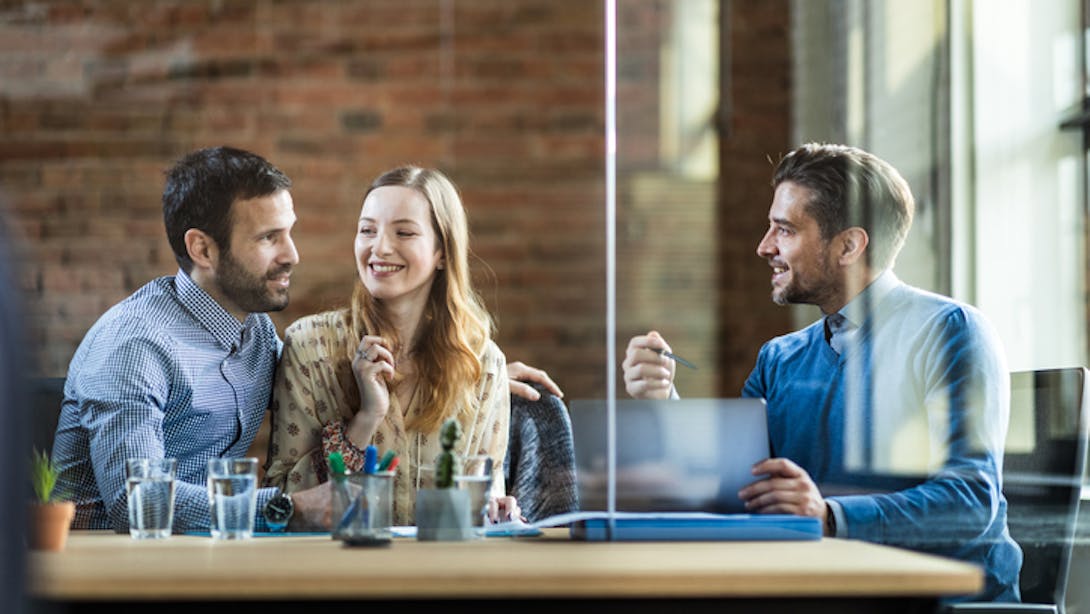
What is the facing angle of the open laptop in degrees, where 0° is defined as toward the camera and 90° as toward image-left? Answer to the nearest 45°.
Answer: approximately 180°

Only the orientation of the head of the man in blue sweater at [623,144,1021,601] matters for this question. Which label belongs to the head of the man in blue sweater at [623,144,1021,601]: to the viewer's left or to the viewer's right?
to the viewer's left

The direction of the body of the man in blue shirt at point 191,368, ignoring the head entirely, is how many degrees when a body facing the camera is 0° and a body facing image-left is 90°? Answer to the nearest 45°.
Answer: approximately 315°

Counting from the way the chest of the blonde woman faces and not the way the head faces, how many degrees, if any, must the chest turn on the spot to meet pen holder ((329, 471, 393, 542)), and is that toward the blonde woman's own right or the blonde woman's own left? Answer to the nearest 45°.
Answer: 0° — they already face it

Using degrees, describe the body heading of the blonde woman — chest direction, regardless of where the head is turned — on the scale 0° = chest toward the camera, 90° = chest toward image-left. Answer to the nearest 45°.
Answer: approximately 0°

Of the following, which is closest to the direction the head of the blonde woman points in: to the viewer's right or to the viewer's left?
to the viewer's left

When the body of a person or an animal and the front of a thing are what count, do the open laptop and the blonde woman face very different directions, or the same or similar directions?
very different directions
